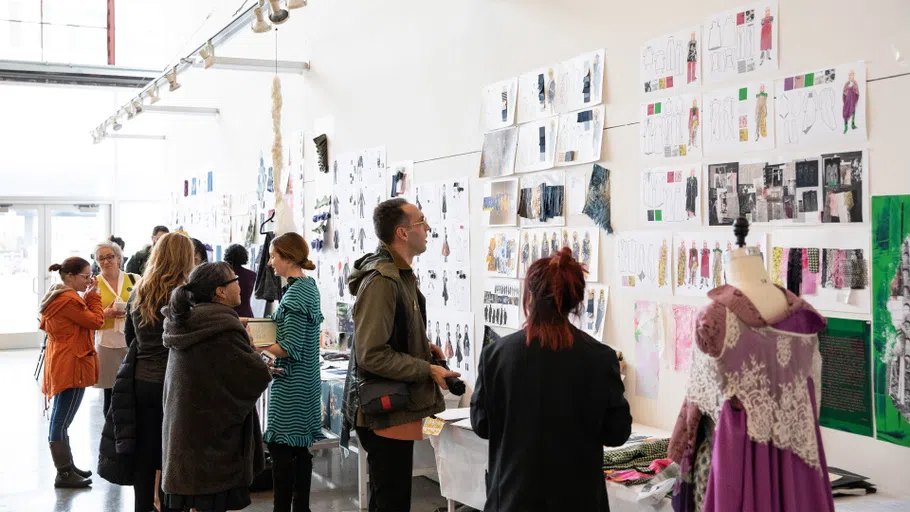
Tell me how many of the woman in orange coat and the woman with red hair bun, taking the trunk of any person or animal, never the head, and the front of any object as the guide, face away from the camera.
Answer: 1

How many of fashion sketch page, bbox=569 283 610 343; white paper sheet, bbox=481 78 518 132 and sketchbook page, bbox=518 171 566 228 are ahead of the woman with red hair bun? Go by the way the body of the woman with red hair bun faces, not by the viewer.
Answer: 3

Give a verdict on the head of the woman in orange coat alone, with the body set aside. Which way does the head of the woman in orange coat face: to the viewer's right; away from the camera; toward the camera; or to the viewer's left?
to the viewer's right

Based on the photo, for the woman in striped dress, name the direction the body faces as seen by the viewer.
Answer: to the viewer's left

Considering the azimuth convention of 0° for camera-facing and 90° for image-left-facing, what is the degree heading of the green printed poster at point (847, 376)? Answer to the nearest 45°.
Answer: approximately 45°

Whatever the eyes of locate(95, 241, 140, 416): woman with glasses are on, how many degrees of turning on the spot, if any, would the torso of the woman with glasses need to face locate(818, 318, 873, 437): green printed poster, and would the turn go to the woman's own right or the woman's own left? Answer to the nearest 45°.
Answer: approximately 45° to the woman's own left

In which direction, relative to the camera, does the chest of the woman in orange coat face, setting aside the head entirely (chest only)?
to the viewer's right

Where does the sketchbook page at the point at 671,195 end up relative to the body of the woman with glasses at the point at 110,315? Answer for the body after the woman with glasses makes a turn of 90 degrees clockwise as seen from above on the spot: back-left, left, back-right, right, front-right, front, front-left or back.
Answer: back-left

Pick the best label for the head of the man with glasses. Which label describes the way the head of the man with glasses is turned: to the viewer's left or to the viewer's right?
to the viewer's right

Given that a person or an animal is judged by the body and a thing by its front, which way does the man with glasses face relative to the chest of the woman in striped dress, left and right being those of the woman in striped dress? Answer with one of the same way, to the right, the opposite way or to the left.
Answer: the opposite way

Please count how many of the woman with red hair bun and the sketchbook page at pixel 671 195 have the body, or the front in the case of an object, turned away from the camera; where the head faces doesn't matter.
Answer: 1

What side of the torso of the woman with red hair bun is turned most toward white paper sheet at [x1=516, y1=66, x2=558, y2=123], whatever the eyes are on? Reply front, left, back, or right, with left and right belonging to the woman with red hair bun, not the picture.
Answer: front

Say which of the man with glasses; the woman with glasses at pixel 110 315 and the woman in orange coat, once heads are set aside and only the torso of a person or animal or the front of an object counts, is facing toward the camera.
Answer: the woman with glasses

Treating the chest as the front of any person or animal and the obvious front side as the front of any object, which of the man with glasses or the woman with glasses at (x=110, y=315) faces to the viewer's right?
the man with glasses

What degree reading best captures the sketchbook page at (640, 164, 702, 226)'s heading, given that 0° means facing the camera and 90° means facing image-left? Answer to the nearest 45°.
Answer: approximately 45°

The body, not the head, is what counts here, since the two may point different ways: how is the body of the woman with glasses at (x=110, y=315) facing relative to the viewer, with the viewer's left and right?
facing the viewer
